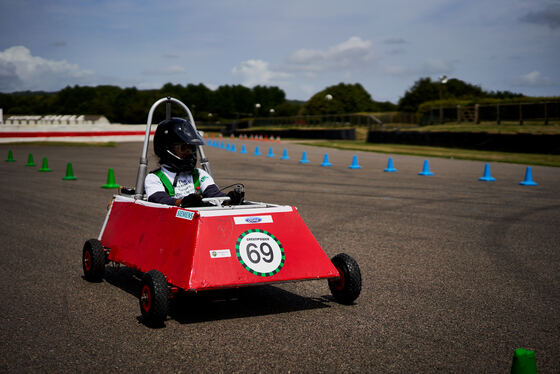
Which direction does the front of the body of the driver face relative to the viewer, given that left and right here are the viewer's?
facing the viewer and to the right of the viewer

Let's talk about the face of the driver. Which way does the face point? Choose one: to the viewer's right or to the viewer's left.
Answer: to the viewer's right
